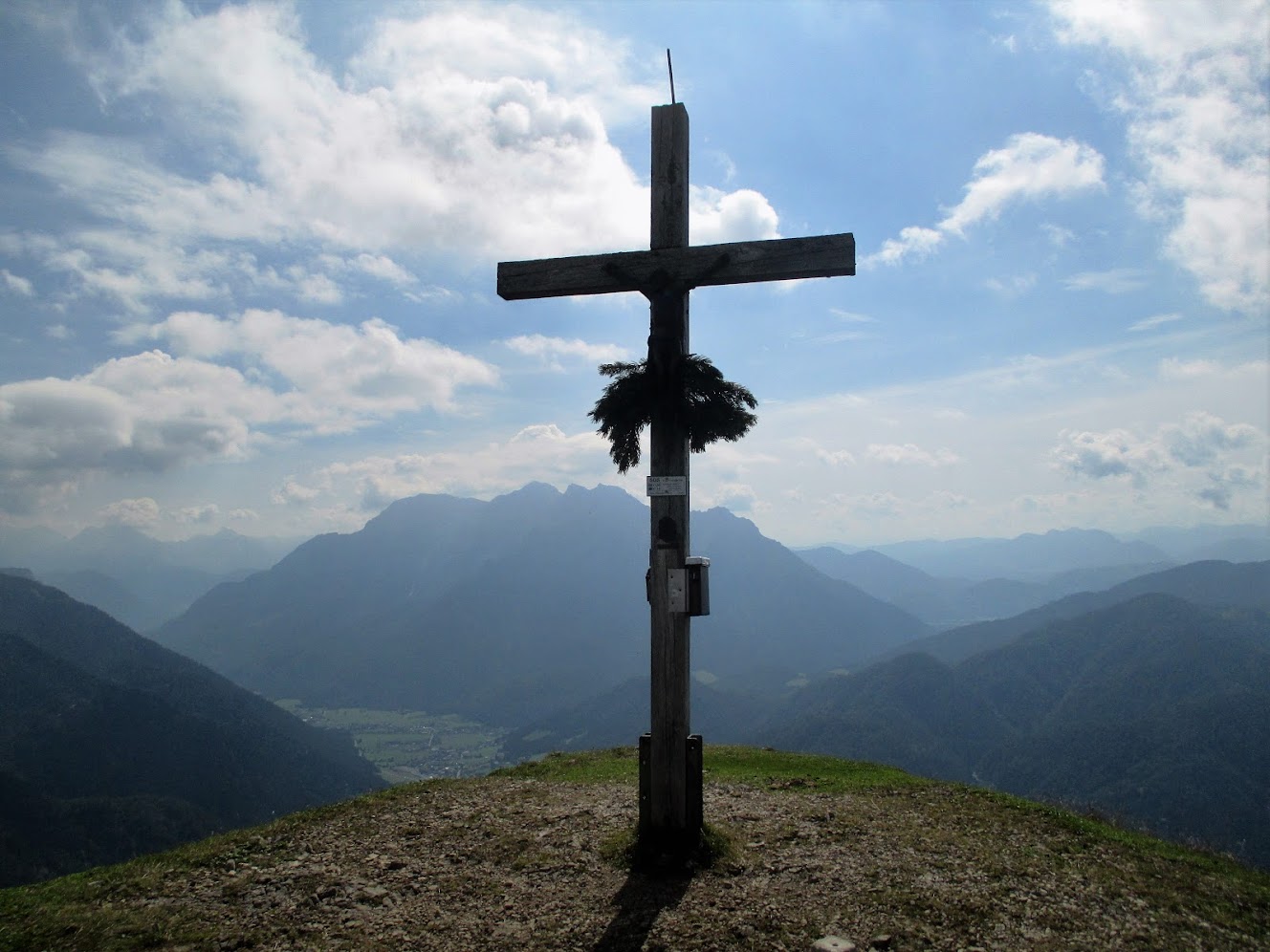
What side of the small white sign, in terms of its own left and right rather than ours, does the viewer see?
front
